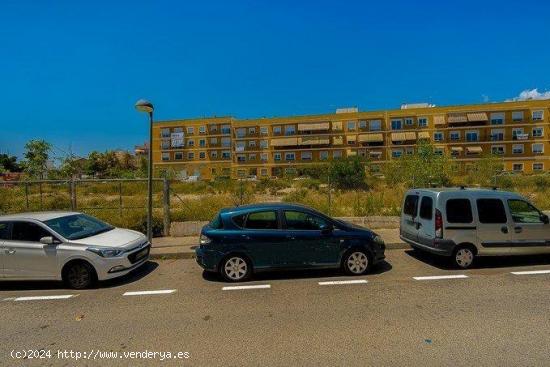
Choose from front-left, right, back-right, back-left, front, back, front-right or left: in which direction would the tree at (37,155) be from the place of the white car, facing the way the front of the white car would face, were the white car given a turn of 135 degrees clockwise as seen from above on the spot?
right

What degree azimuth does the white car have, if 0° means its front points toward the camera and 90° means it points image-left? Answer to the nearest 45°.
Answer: approximately 315°
